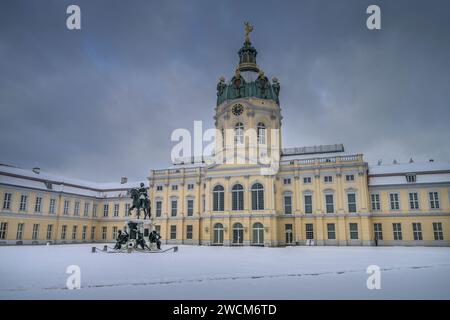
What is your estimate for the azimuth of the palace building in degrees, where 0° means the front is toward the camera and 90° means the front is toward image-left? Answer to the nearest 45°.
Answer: approximately 0°
